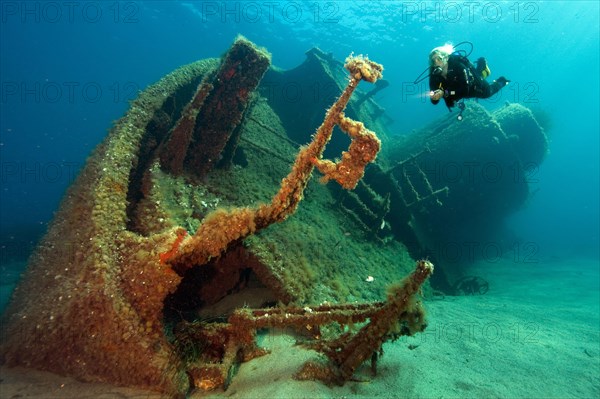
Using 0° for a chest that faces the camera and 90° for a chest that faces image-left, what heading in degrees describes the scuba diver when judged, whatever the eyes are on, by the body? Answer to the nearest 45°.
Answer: approximately 45°

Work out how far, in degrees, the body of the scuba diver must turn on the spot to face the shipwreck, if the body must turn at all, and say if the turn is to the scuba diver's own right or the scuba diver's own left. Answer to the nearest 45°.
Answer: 0° — they already face it
